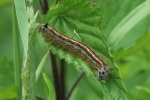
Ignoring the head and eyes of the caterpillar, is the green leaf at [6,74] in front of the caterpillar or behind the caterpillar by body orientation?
behind

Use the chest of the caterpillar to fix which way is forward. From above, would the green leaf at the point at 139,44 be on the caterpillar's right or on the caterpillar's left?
on the caterpillar's left

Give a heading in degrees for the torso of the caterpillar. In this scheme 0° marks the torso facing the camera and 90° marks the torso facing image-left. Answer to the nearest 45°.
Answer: approximately 315°

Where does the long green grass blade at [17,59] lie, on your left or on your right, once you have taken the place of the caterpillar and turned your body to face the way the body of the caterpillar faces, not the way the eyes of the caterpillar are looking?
on your right

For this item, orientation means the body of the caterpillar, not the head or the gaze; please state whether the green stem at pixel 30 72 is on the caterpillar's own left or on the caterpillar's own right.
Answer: on the caterpillar's own right

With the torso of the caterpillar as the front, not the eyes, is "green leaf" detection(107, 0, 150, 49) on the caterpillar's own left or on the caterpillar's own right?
on the caterpillar's own left
